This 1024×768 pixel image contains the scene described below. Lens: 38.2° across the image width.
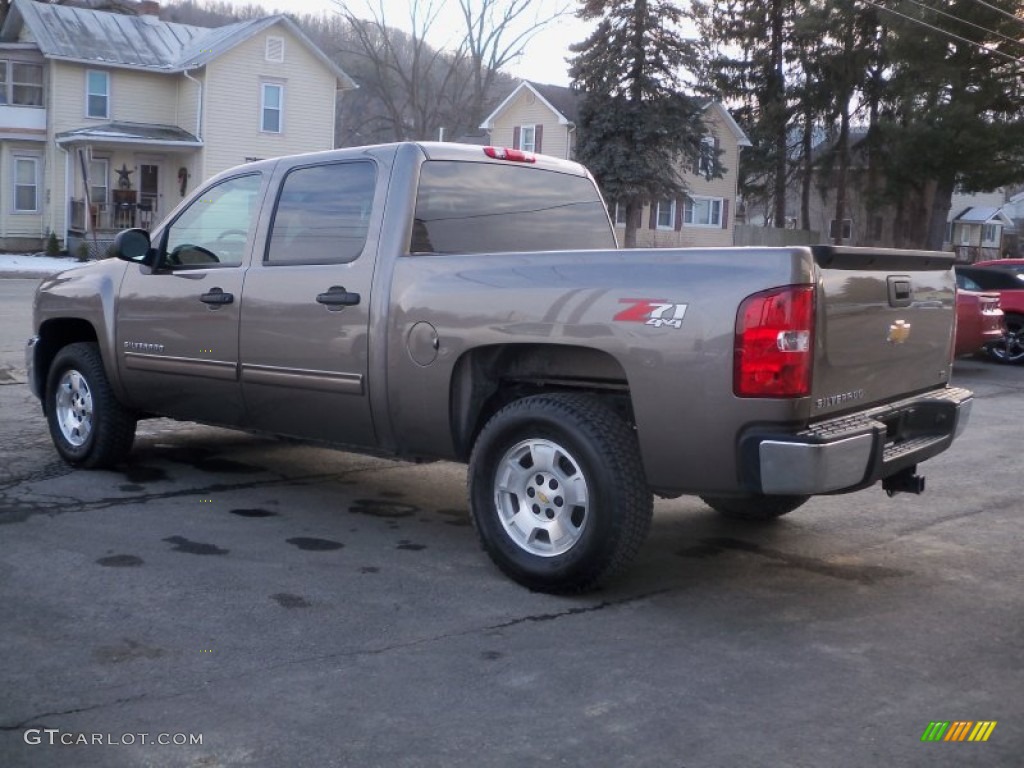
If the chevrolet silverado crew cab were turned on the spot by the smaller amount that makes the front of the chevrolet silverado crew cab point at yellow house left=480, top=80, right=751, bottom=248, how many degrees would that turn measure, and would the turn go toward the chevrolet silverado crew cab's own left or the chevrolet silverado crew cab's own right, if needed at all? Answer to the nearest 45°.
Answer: approximately 45° to the chevrolet silverado crew cab's own right

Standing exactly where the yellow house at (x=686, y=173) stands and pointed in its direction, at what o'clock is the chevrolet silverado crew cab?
The chevrolet silverado crew cab is roughly at 12 o'clock from the yellow house.

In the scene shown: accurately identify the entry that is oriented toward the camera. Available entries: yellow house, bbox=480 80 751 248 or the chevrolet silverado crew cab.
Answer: the yellow house

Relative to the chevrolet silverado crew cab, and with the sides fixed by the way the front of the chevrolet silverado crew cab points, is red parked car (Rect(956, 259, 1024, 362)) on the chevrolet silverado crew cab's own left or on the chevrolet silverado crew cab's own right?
on the chevrolet silverado crew cab's own right

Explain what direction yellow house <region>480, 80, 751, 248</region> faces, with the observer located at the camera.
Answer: facing the viewer

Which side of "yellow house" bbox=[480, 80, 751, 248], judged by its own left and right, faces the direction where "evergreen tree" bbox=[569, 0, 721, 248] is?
front

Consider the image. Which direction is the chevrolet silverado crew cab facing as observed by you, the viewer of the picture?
facing away from the viewer and to the left of the viewer

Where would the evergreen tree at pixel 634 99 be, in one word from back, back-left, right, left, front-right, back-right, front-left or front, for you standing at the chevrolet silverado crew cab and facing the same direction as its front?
front-right

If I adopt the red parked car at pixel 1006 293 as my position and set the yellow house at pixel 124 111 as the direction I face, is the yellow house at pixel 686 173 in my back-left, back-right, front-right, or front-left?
front-right

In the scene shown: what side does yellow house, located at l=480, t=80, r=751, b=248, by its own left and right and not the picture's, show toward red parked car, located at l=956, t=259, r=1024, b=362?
front

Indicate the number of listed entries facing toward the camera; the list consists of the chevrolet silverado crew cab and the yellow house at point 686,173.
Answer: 1
